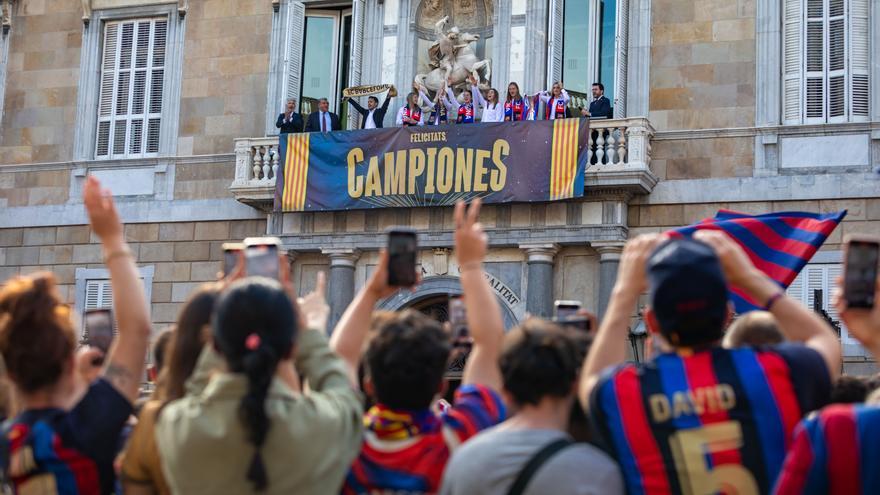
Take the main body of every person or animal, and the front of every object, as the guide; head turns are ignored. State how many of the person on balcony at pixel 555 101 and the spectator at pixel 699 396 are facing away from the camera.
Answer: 1

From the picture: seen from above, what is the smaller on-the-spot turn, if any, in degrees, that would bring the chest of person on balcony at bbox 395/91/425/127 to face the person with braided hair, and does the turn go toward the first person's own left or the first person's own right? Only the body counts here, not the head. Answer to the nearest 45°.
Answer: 0° — they already face them

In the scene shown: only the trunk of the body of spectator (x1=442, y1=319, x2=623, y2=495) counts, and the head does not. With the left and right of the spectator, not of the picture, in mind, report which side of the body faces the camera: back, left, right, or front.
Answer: back

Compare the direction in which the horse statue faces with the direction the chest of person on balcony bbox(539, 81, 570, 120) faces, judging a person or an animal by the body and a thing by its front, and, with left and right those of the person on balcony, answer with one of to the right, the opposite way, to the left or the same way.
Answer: to the left

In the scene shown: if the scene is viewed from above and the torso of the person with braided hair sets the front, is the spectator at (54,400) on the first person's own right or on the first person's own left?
on the first person's own left

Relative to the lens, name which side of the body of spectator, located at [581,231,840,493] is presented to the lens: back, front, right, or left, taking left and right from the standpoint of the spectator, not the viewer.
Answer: back

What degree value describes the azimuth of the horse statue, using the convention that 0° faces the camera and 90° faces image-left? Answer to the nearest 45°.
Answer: approximately 270°

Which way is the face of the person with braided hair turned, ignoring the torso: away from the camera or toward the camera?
away from the camera

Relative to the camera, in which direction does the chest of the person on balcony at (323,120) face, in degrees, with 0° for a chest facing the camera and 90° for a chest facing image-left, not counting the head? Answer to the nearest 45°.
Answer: approximately 0°

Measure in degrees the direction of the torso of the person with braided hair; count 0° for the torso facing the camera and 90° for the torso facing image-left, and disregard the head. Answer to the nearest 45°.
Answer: approximately 180°

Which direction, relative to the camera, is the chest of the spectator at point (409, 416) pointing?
away from the camera

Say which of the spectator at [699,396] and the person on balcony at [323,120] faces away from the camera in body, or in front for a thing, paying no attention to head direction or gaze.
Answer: the spectator

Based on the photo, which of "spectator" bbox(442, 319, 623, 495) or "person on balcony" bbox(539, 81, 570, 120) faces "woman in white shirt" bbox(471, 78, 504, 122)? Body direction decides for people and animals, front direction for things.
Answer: the spectator

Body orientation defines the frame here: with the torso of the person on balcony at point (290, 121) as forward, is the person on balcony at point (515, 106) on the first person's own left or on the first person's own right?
on the first person's own left
